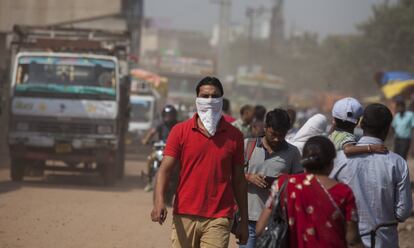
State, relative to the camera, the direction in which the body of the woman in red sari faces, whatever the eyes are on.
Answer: away from the camera

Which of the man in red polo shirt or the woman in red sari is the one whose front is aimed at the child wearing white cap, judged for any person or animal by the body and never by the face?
the woman in red sari

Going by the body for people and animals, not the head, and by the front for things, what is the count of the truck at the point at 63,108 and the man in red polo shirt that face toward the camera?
2

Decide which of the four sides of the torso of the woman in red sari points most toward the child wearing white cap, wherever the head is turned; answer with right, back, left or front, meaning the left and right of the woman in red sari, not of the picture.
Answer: front

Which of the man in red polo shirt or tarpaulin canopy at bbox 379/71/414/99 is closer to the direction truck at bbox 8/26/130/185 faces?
the man in red polo shirt

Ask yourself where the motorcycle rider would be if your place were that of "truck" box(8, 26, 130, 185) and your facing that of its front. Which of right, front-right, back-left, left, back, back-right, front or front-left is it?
front-left

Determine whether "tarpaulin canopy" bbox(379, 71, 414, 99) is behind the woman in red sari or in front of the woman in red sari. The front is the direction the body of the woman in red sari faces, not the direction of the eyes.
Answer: in front

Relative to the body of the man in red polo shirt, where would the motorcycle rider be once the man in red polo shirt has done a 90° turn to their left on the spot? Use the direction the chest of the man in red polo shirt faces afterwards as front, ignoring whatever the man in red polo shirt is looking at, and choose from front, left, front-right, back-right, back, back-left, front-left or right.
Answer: left

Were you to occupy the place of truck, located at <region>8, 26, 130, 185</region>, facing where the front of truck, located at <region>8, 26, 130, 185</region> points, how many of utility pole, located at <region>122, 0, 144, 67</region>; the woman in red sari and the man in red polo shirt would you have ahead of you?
2

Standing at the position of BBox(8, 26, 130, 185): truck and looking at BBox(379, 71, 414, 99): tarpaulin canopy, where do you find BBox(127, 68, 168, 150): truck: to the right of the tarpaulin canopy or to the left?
left

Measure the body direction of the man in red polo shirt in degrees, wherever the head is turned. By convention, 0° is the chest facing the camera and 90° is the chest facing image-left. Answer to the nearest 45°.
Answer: approximately 0°

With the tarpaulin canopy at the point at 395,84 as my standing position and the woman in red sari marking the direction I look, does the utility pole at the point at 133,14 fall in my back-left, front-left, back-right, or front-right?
back-right

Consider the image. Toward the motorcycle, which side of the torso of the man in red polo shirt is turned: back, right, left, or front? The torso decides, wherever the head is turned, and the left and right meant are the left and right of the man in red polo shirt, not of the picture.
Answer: back

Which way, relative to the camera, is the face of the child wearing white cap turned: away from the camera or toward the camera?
away from the camera
